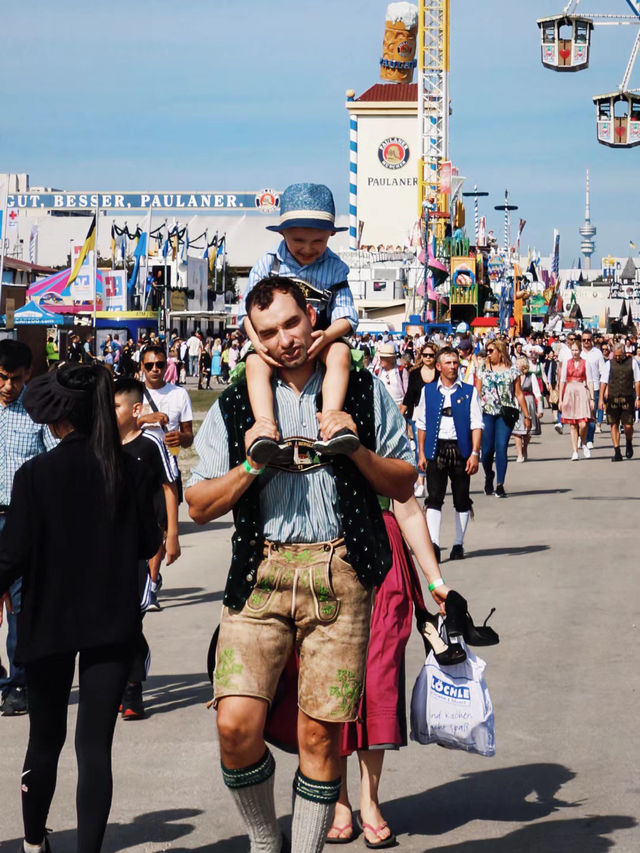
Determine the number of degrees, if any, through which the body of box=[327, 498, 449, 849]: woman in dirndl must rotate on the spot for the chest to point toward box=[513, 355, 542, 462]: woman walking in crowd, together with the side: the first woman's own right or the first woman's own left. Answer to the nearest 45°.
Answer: approximately 180°

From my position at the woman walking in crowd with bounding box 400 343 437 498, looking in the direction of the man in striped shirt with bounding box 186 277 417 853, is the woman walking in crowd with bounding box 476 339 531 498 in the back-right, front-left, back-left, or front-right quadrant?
back-left

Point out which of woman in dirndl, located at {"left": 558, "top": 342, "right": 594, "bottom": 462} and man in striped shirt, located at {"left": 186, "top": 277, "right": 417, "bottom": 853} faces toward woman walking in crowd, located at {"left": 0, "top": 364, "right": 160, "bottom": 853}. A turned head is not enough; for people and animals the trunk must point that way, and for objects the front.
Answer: the woman in dirndl

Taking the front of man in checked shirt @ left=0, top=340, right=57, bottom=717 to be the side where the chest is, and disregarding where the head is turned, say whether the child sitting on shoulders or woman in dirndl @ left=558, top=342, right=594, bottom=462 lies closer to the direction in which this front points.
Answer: the child sitting on shoulders

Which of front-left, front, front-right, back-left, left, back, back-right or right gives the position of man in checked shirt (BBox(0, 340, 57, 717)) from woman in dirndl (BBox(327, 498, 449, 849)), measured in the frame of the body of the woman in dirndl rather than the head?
back-right

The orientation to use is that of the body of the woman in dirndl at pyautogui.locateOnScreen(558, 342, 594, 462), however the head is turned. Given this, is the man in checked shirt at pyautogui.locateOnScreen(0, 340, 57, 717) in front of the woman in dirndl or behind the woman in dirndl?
in front

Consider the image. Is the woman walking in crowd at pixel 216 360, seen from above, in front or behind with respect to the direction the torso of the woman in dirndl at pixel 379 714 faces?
behind

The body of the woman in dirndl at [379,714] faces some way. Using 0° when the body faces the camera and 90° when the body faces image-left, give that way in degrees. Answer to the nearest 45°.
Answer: approximately 0°

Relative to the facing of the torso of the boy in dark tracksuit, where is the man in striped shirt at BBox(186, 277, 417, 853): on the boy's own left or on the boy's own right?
on the boy's own left

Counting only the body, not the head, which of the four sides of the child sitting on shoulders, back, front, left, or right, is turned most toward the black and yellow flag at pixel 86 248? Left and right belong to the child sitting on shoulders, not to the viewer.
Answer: back
